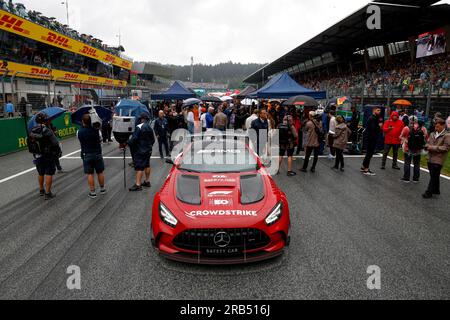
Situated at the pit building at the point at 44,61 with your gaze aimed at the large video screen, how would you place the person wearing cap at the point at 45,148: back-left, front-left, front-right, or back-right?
front-right

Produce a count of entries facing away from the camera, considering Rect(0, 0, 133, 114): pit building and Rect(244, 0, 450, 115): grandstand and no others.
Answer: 0

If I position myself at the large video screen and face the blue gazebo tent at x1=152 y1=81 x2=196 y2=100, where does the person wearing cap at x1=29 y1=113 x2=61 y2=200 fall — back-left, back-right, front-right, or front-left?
front-left

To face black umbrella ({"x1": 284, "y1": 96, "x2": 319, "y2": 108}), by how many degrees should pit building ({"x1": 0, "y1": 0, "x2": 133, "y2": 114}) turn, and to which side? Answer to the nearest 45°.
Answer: approximately 45° to its right

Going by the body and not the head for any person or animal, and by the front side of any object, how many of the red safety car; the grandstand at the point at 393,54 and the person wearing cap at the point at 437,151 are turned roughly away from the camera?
0

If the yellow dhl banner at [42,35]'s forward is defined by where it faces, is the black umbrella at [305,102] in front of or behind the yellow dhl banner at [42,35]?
in front

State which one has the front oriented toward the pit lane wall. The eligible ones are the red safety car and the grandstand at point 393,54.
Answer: the grandstand

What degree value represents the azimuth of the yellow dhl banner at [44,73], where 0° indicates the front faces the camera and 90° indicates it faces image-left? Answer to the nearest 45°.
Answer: approximately 315°

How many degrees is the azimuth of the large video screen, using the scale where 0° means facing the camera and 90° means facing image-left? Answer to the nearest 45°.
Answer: approximately 45°

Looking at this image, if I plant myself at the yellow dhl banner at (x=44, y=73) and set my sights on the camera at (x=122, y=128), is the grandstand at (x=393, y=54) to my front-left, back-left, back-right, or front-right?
front-left

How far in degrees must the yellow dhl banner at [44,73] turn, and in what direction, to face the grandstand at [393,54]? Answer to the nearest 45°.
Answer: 0° — it already faces it

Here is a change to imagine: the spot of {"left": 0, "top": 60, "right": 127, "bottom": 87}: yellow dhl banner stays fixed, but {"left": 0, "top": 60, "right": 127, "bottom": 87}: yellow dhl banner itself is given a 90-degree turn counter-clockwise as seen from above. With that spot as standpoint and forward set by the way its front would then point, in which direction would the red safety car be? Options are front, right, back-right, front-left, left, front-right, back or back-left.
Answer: back-right

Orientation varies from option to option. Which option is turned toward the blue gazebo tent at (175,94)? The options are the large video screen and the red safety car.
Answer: the large video screen

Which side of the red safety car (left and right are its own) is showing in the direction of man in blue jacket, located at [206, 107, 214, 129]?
back

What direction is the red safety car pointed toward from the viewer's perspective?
toward the camera

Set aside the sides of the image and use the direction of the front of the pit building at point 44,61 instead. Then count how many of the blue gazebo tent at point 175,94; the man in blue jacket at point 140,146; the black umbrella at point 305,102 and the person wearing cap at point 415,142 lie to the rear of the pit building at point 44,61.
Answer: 0

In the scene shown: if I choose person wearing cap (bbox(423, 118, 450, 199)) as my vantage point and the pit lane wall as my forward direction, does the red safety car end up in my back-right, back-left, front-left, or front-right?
front-left

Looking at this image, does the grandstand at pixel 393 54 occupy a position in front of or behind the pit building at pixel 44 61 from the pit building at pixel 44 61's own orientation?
in front

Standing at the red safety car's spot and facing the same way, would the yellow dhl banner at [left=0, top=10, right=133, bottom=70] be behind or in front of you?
behind

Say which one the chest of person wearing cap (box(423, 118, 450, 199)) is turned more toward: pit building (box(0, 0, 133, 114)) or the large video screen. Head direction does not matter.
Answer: the pit building

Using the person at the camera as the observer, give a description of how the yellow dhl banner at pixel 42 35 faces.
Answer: facing the viewer and to the right of the viewer

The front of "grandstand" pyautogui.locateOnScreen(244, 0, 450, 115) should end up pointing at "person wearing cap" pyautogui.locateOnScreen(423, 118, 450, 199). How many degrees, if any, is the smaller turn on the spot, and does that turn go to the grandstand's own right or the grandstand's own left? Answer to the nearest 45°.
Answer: approximately 45° to the grandstand's own left
